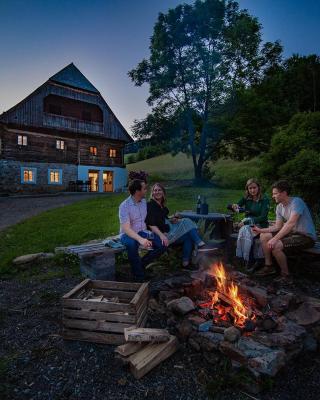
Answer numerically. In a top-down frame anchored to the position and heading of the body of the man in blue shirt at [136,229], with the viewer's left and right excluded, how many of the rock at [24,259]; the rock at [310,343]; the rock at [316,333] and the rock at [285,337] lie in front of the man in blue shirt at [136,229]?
3

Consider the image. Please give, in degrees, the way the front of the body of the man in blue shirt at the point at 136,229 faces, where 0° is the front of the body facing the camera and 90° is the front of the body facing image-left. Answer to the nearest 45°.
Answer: approximately 315°

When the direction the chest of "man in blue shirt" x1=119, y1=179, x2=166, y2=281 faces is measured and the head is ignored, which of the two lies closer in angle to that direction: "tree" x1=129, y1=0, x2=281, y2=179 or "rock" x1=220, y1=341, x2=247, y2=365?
the rock

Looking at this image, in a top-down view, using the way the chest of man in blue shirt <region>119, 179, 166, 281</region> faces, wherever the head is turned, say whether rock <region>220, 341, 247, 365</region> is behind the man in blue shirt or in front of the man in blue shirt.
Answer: in front

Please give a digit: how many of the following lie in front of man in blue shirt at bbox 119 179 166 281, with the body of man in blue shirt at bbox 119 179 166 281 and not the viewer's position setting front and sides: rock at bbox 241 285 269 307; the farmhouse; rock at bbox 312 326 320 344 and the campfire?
3

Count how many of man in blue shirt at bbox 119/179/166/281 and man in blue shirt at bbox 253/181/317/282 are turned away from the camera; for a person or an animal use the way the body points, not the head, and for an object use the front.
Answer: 0

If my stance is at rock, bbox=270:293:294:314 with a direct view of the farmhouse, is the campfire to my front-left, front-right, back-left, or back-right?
front-left

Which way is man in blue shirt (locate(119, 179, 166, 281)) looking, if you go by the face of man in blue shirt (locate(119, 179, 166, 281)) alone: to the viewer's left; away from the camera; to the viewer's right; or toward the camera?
to the viewer's right

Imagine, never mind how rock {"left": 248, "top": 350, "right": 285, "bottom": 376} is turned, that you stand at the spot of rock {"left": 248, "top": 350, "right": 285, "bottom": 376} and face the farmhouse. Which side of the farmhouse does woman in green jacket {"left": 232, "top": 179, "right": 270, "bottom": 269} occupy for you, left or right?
right

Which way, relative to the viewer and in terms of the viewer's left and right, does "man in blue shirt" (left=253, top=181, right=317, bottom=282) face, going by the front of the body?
facing the viewer and to the left of the viewer

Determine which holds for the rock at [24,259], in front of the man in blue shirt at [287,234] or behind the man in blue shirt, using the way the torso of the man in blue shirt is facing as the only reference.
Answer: in front

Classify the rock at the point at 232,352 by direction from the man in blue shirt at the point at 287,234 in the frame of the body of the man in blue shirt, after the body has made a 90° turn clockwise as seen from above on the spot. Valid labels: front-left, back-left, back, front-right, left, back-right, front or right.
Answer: back-left

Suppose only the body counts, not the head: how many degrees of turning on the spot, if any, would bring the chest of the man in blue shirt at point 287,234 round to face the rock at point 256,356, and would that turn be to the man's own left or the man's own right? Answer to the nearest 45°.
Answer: approximately 45° to the man's own left

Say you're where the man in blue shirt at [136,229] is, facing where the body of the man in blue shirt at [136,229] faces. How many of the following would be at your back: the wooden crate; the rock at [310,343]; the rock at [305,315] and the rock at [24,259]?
1
